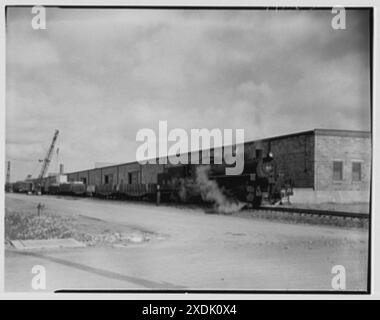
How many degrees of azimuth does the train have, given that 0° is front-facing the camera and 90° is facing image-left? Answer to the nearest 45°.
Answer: approximately 315°

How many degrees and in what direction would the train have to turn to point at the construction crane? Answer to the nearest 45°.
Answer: approximately 135° to its right
